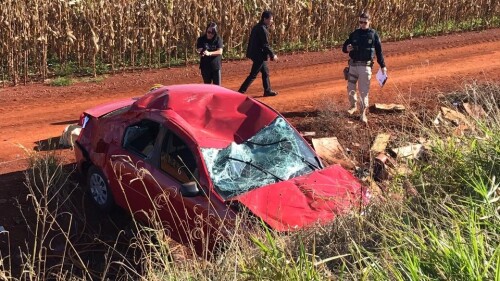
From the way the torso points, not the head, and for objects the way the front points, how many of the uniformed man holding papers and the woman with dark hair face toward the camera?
2

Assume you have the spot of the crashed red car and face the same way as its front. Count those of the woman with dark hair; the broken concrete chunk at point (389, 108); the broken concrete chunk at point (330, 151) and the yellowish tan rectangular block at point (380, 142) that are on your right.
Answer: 0

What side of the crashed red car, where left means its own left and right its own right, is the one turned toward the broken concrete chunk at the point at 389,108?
left

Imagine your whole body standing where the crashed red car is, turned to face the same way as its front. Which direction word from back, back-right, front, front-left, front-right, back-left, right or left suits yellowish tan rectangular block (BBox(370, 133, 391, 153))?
left

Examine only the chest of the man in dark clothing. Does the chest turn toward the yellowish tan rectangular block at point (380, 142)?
no

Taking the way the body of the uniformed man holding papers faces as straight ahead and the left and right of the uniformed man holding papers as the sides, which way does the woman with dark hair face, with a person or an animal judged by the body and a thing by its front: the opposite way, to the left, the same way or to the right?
the same way

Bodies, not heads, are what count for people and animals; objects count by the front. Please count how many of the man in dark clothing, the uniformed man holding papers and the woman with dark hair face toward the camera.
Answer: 2

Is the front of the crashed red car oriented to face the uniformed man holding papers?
no

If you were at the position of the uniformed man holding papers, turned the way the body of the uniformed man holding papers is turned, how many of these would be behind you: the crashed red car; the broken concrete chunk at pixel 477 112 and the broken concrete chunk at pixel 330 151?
0

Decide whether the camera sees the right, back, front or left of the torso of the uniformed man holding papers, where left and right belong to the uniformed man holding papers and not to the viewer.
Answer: front

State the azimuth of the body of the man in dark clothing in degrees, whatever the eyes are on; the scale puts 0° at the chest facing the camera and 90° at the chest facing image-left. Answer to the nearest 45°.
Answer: approximately 270°

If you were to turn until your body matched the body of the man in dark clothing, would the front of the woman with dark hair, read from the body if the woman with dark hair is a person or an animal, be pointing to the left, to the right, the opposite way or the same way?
to the right

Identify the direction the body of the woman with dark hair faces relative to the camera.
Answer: toward the camera

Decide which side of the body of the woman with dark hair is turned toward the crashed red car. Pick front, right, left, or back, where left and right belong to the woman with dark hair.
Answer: front

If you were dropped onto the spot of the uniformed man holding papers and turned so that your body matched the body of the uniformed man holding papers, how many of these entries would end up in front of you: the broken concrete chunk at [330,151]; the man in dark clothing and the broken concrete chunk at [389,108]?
1

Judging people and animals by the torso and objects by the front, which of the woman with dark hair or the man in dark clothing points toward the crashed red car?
the woman with dark hair

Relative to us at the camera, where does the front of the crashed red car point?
facing the viewer and to the right of the viewer
